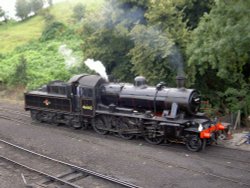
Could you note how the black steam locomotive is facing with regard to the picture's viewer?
facing the viewer and to the right of the viewer

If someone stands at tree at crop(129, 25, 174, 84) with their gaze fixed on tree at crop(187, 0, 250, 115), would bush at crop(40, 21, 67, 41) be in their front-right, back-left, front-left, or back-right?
back-left

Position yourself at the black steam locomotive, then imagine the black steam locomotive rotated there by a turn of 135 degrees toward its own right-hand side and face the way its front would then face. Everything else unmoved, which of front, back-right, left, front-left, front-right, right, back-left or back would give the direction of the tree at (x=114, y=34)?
right
